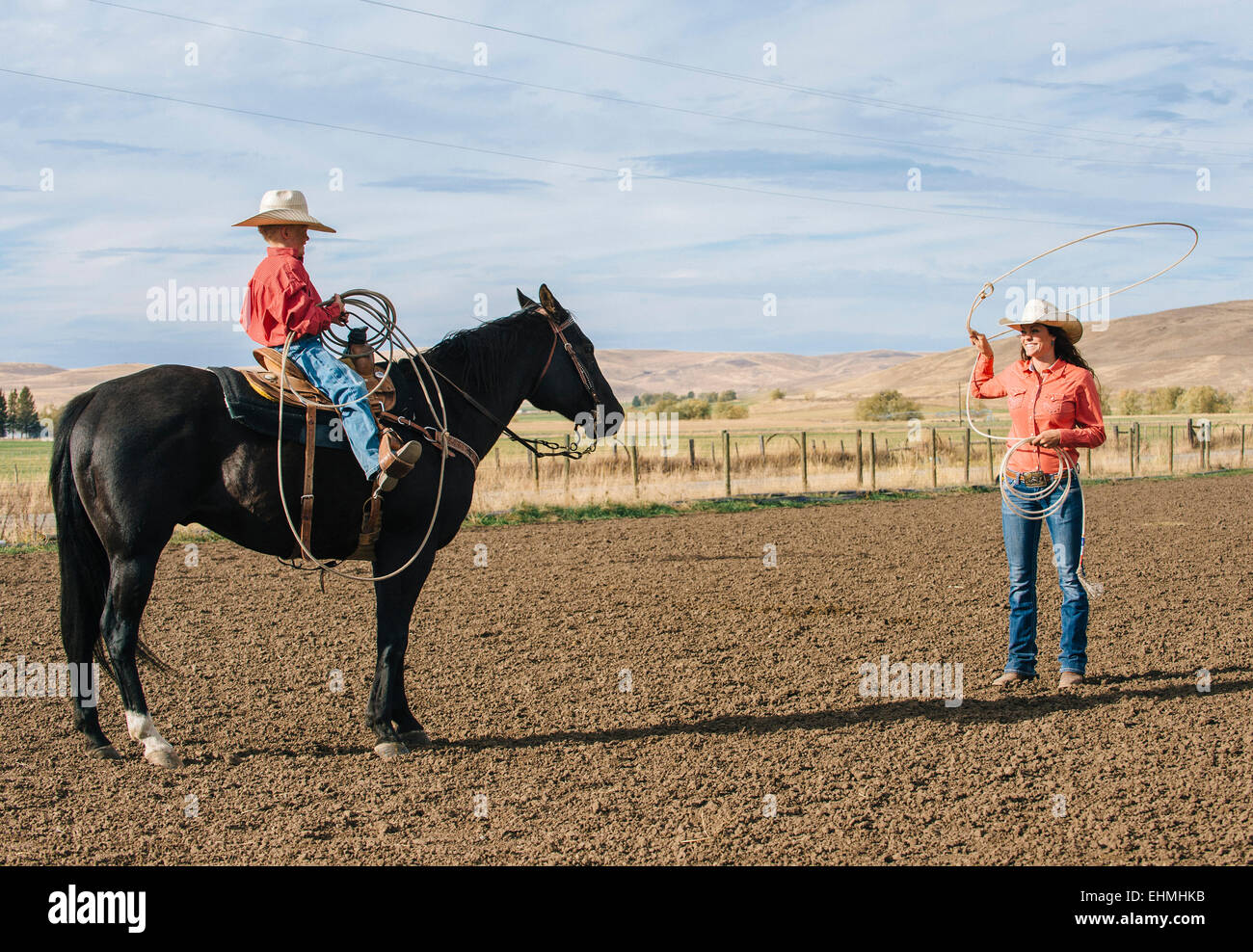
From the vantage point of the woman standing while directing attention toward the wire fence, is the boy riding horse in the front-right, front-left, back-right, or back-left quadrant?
back-left

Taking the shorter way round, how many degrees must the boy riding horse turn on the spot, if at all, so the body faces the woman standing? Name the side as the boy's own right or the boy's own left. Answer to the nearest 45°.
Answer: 0° — they already face them

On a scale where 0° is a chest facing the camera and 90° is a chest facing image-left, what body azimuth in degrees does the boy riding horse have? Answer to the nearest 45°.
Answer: approximately 270°

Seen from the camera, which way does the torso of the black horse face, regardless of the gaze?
to the viewer's right

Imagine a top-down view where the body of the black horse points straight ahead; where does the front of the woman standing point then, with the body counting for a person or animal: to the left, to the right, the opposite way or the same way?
to the right

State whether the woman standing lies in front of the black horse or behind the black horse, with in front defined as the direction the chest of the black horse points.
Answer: in front

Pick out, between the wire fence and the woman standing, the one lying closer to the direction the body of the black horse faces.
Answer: the woman standing

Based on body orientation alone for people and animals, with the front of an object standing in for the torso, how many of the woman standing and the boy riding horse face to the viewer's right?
1

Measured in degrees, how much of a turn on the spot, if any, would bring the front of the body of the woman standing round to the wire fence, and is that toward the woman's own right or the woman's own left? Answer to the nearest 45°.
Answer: approximately 135° to the woman's own right

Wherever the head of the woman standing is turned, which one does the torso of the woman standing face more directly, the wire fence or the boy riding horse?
the boy riding horse

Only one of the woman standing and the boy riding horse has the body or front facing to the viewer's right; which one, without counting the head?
the boy riding horse

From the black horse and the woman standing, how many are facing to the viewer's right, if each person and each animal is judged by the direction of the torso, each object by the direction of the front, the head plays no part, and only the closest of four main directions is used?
1
